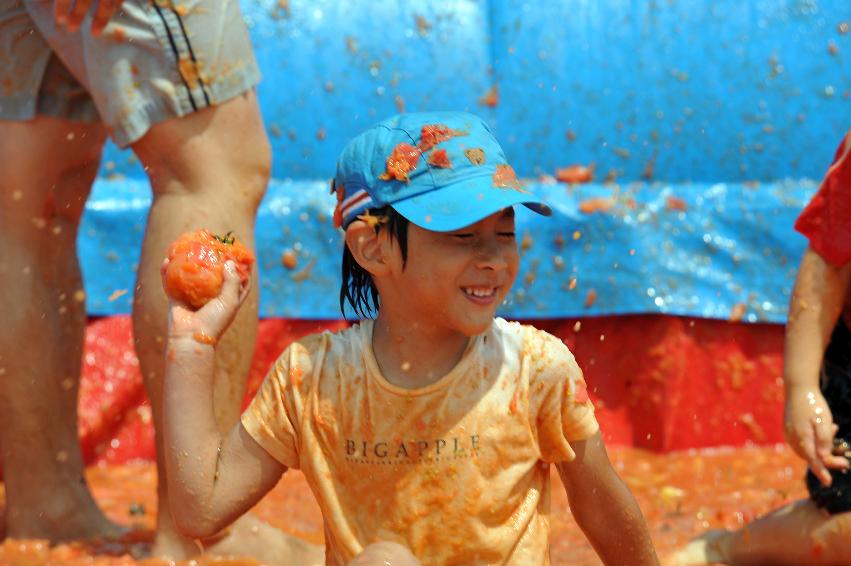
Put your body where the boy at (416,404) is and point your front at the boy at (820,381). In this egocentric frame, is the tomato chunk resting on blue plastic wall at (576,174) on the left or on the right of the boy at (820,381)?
left

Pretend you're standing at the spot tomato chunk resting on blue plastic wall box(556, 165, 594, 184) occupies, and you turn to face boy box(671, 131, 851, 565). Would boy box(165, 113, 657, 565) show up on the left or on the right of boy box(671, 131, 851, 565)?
right

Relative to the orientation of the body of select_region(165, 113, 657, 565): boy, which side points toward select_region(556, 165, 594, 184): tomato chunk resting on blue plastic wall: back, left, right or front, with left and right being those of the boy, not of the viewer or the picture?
back

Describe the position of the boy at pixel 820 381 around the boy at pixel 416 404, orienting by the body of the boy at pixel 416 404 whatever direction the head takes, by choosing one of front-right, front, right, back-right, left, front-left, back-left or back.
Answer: back-left

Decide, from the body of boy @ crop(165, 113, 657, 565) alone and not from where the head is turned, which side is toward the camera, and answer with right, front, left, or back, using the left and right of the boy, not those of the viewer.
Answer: front

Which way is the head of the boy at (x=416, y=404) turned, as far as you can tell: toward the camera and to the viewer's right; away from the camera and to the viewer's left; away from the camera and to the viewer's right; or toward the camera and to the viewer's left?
toward the camera and to the viewer's right
